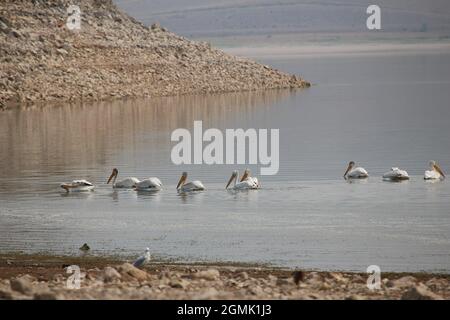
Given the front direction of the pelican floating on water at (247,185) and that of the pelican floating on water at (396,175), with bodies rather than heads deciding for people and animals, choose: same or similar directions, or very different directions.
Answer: same or similar directions

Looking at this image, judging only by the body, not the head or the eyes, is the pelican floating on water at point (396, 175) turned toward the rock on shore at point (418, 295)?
no

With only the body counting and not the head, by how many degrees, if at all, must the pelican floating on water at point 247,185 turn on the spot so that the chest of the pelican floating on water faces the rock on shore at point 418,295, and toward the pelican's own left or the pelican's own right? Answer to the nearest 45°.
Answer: approximately 90° to the pelican's own left

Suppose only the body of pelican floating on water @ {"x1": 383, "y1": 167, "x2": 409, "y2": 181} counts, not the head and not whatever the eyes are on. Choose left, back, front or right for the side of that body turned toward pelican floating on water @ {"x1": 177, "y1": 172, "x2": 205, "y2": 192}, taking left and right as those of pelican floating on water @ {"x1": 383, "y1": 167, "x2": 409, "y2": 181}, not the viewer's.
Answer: front

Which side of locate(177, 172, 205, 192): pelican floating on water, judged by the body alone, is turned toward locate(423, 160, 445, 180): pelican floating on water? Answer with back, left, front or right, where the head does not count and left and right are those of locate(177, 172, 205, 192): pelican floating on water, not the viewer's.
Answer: back

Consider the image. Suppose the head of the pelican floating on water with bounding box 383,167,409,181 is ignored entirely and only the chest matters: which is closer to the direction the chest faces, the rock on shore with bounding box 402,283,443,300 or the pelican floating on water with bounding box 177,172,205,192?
the pelican floating on water

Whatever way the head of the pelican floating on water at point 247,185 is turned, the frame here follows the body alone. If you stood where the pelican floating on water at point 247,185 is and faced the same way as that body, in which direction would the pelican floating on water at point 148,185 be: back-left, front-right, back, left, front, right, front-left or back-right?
front

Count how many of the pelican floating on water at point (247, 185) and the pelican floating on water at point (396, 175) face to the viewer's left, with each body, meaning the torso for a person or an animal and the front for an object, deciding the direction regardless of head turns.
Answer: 2

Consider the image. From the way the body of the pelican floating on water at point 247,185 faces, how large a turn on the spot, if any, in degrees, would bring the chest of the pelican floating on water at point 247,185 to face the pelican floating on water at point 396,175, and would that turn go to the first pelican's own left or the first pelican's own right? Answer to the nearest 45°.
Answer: approximately 180°

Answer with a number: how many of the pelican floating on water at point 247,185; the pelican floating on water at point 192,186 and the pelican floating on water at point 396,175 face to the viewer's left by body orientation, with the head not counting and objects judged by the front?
3

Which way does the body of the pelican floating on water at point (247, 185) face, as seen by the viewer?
to the viewer's left

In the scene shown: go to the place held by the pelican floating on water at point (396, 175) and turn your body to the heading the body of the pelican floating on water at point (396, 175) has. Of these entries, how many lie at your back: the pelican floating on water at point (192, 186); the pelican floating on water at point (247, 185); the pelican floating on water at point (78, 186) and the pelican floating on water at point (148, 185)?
0

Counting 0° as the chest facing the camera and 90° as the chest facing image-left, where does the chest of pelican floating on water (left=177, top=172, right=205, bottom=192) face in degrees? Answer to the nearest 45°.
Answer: approximately 90°

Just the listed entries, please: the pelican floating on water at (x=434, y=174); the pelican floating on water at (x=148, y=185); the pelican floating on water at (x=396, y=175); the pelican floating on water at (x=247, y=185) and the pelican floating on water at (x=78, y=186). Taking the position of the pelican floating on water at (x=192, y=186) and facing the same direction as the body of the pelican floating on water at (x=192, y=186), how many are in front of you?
2

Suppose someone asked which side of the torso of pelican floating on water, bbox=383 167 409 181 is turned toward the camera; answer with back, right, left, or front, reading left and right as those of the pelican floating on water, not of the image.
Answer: left
